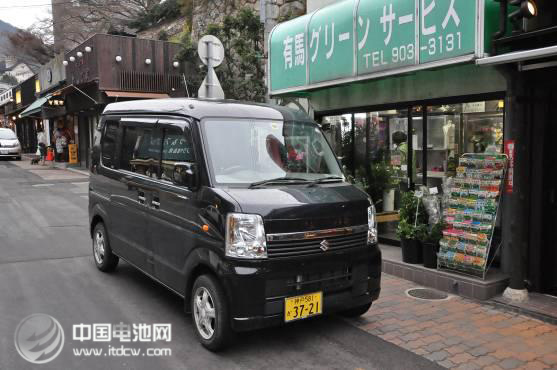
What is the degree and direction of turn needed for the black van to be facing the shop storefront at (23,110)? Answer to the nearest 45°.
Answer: approximately 180°

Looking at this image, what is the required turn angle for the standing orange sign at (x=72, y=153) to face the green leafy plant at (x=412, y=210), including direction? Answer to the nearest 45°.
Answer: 0° — it already faces it

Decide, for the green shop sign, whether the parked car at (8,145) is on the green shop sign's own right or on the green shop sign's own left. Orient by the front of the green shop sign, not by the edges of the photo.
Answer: on the green shop sign's own right

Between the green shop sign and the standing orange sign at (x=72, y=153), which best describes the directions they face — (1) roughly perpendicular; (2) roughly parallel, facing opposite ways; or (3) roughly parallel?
roughly perpendicular

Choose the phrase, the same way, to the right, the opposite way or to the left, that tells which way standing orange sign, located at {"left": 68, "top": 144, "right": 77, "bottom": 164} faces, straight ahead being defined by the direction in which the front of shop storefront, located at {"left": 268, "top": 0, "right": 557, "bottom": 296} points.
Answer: to the left

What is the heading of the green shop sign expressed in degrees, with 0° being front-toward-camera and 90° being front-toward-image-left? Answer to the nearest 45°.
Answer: approximately 45°
